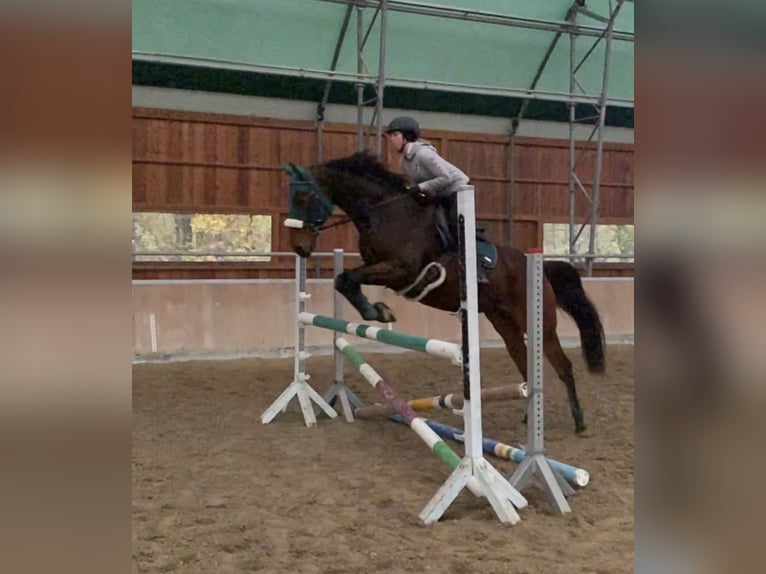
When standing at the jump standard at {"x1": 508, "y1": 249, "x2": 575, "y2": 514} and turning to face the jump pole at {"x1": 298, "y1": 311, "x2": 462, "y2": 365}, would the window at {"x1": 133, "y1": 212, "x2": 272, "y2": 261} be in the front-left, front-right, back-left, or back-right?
front-right

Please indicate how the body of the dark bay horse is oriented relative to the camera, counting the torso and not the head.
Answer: to the viewer's left

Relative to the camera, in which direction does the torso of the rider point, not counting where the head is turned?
to the viewer's left

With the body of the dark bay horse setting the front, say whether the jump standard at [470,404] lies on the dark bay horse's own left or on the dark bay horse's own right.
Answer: on the dark bay horse's own left

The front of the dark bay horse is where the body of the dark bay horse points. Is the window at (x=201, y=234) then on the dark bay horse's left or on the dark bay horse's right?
on the dark bay horse's right
